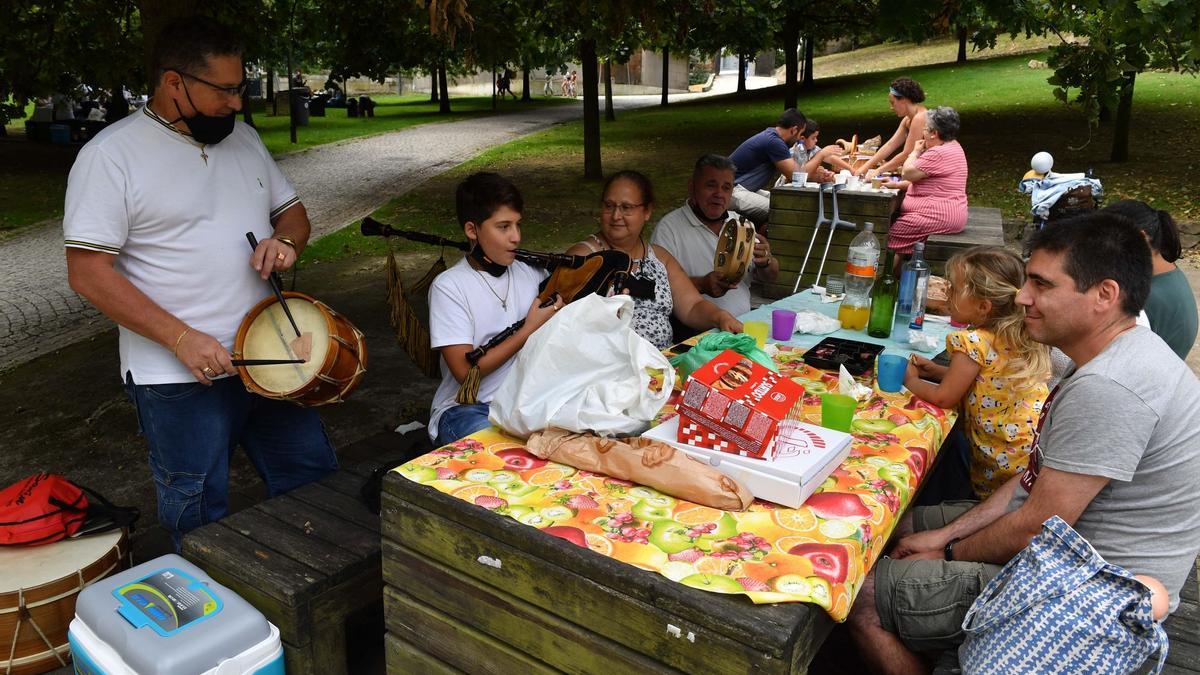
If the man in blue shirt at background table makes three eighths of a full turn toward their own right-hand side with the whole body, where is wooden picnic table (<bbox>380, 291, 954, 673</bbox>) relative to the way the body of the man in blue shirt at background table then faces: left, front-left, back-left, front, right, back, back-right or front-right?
front-left

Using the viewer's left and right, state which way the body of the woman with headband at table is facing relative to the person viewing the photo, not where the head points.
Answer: facing to the left of the viewer

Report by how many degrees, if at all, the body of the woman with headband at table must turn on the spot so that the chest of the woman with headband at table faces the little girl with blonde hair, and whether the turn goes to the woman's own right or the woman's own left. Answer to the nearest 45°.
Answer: approximately 90° to the woman's own left

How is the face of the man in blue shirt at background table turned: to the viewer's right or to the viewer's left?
to the viewer's right

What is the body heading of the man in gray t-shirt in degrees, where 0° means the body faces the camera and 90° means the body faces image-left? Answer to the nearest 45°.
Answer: approximately 90°

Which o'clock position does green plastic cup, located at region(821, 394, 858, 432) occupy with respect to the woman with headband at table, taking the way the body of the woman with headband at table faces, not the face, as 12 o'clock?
The green plastic cup is roughly at 9 o'clock from the woman with headband at table.

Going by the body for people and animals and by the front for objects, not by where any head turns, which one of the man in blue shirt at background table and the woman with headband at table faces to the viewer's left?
the woman with headband at table

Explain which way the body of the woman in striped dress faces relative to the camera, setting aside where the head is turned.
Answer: to the viewer's left

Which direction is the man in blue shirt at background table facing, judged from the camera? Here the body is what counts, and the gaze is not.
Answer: to the viewer's right

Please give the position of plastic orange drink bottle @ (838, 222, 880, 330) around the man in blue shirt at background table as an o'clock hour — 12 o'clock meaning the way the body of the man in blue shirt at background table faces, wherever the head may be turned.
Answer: The plastic orange drink bottle is roughly at 3 o'clock from the man in blue shirt at background table.

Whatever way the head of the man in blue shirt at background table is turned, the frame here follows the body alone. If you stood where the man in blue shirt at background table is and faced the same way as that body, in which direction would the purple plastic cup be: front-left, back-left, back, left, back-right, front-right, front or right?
right
